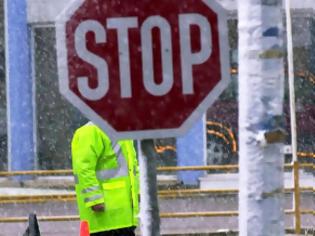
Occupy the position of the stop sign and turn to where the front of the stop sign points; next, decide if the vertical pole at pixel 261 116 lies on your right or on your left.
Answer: on your left

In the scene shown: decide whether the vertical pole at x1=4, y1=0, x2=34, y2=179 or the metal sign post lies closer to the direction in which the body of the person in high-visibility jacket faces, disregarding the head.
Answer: the metal sign post

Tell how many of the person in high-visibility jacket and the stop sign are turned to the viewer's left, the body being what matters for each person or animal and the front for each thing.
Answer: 0

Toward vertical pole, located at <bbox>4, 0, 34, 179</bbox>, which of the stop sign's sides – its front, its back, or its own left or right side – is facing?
back

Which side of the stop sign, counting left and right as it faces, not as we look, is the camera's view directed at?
front

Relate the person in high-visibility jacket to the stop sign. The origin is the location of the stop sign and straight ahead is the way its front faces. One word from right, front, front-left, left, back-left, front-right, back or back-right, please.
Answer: back

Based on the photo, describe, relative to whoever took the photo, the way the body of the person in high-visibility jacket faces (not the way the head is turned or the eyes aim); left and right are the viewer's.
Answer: facing the viewer and to the right of the viewer

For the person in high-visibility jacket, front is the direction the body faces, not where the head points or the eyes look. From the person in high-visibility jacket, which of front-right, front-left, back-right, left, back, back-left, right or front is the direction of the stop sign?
front-right

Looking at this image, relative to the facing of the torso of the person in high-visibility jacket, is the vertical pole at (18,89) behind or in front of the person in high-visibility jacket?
behind
